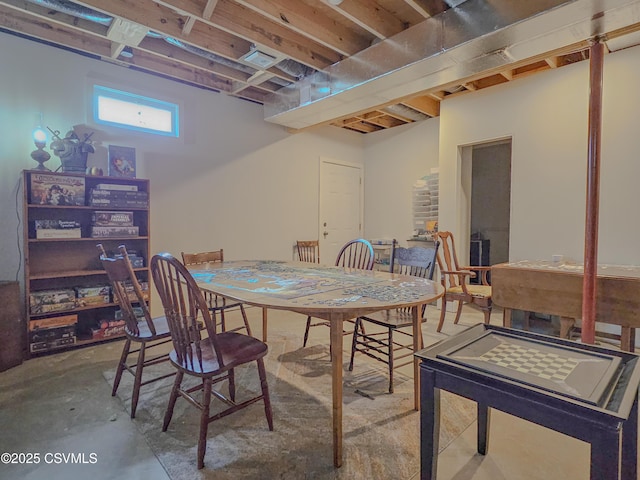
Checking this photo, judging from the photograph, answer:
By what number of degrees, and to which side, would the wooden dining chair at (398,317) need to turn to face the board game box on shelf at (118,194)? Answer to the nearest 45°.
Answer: approximately 45° to its right

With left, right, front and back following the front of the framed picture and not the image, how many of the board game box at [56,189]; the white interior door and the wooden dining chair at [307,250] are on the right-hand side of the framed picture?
1

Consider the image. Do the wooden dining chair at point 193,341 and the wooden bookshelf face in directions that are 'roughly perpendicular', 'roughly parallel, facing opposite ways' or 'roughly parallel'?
roughly perpendicular

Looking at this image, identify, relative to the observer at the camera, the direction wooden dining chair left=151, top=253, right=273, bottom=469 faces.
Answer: facing away from the viewer and to the right of the viewer

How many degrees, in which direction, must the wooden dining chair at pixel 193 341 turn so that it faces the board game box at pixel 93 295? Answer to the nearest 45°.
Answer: approximately 90° to its left

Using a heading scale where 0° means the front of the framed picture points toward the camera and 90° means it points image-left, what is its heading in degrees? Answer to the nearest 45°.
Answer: approximately 315°

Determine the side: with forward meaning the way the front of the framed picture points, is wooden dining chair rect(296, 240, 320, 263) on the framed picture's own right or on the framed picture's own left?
on the framed picture's own left

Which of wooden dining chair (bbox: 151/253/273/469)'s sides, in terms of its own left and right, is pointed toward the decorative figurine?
left

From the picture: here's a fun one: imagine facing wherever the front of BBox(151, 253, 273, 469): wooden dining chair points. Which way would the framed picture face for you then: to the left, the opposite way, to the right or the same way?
to the right

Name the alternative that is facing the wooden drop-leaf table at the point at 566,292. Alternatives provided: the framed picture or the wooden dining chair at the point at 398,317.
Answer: the framed picture
